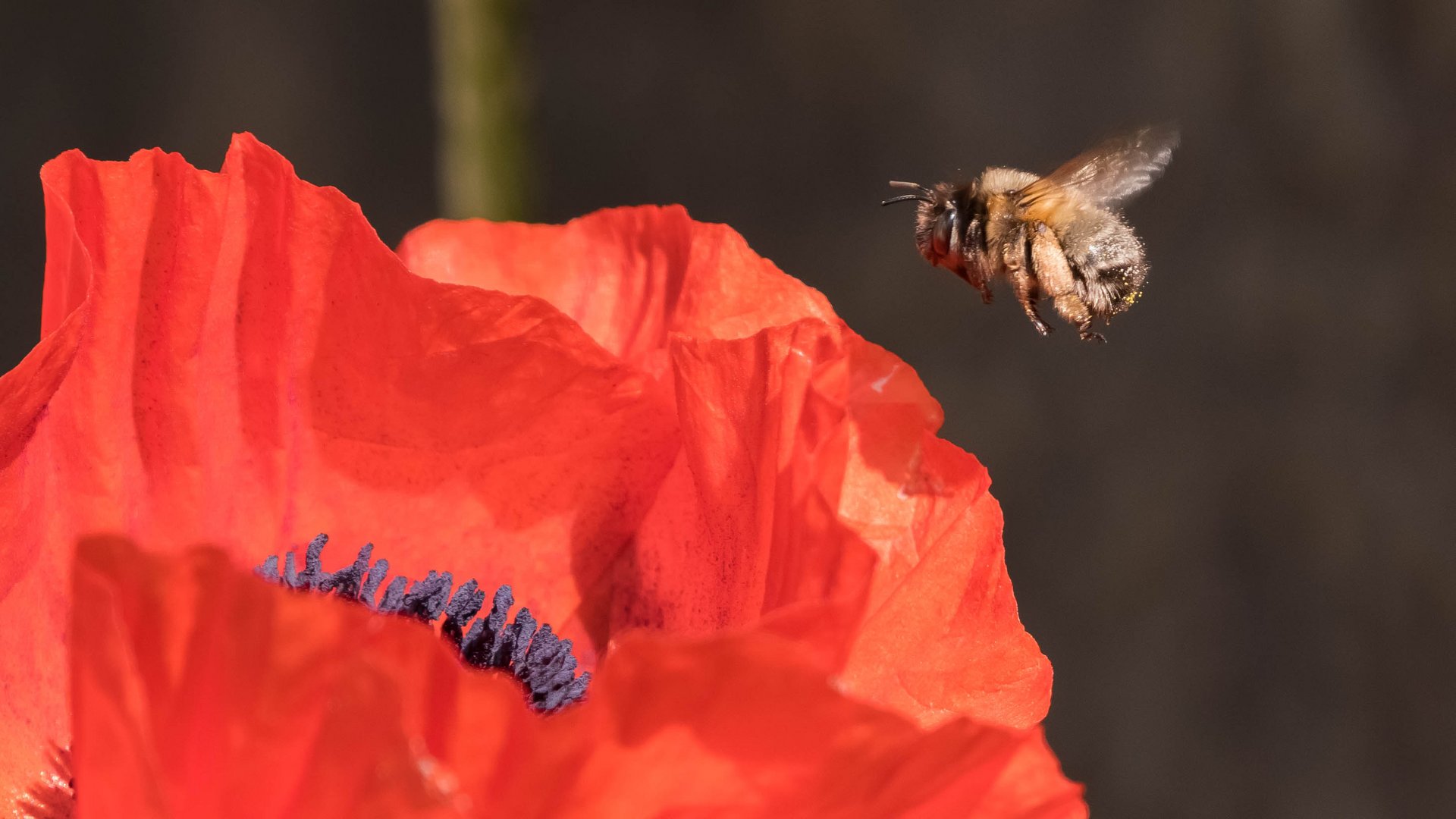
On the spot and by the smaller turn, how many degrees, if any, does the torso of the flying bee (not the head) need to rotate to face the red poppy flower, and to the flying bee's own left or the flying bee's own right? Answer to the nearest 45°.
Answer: approximately 45° to the flying bee's own left

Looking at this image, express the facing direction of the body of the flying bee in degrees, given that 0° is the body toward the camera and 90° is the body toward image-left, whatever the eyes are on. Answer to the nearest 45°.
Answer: approximately 90°
